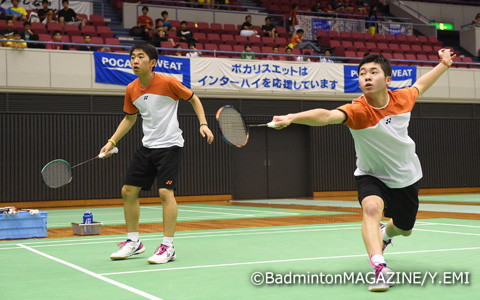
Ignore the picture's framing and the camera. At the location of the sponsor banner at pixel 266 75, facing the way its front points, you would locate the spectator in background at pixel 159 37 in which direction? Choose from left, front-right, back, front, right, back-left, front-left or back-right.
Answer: right

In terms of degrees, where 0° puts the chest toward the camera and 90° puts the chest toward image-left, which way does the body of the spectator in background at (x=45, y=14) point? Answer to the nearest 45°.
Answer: approximately 0°

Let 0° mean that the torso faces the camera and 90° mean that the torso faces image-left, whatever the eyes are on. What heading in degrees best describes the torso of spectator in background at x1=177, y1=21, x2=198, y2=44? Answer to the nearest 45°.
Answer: approximately 315°

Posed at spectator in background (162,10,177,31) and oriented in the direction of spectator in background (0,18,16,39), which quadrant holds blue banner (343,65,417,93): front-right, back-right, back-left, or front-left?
back-left

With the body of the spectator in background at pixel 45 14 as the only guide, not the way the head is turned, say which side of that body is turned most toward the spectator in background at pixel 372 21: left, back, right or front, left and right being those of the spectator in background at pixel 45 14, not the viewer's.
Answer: left
